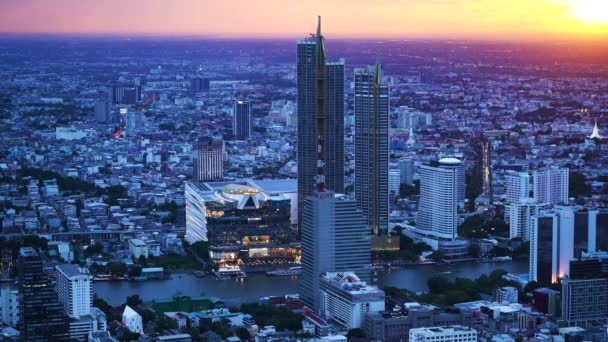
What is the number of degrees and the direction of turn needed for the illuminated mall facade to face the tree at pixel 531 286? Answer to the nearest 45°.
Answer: approximately 45° to its left

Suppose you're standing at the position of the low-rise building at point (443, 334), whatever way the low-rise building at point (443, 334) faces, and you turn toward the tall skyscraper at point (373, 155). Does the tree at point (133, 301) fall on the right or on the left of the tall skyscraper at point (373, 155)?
left

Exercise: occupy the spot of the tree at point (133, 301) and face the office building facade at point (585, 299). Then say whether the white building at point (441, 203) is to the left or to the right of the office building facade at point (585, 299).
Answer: left

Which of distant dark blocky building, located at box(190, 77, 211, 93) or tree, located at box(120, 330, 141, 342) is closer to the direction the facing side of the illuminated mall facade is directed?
the tree

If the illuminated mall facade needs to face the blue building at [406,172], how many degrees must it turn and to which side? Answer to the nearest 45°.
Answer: approximately 135° to its left

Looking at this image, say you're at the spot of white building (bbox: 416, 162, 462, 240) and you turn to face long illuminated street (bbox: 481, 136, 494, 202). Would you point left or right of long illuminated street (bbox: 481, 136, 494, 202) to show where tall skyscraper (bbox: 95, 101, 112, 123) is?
left

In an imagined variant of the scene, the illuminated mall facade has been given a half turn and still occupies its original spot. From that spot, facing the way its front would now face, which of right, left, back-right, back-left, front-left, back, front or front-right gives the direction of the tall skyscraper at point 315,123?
front-right

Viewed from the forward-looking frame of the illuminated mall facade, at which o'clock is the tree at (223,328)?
The tree is roughly at 12 o'clock from the illuminated mall facade.

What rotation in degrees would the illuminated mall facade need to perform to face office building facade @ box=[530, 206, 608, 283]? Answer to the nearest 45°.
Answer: approximately 45° to its left

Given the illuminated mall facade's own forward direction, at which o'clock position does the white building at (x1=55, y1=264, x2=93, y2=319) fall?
The white building is roughly at 1 o'clock from the illuminated mall facade.

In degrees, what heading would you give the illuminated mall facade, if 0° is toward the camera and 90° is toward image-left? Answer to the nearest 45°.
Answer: approximately 0°

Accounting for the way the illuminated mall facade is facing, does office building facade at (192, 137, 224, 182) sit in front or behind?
behind

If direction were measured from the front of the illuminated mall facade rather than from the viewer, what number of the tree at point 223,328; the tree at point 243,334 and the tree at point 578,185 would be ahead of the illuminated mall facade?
2
